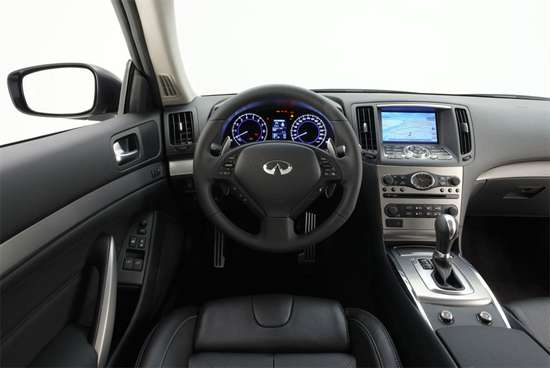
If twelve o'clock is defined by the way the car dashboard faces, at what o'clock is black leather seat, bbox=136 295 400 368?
The black leather seat is roughly at 1 o'clock from the car dashboard.

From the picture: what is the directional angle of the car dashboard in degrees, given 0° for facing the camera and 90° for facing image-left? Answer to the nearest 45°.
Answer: approximately 0°

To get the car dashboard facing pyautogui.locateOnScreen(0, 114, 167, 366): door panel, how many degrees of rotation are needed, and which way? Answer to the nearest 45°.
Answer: approximately 45° to its right

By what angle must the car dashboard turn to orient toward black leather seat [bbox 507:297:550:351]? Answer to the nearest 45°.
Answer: approximately 45° to its left
